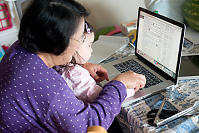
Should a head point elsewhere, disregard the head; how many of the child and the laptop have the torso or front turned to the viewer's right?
1

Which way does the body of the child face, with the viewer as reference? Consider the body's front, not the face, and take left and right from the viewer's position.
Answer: facing to the right of the viewer

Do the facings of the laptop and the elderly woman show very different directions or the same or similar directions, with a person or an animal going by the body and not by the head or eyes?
very different directions

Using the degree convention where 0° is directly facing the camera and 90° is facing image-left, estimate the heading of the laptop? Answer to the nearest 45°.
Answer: approximately 45°

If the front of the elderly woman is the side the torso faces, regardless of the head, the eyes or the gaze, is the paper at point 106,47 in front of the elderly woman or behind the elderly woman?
in front

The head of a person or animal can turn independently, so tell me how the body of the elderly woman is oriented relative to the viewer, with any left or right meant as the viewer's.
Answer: facing away from the viewer and to the right of the viewer

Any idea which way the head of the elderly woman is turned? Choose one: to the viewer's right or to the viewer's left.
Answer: to the viewer's right
